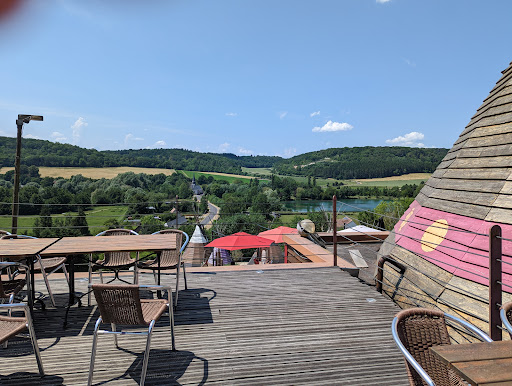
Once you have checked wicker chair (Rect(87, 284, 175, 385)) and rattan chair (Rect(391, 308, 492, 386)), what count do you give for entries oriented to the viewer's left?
0

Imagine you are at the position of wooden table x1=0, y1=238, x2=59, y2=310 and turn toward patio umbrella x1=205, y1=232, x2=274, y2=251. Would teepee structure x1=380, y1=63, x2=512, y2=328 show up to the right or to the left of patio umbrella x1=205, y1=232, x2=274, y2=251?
right

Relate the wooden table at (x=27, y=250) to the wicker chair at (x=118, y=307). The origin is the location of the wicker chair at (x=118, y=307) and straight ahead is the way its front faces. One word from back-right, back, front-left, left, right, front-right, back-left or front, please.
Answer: left

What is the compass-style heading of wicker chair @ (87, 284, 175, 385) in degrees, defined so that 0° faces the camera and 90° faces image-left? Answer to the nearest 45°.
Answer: approximately 225°

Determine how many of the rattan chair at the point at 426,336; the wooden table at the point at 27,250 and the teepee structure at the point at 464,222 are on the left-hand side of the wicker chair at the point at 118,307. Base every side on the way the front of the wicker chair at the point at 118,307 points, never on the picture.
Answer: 1

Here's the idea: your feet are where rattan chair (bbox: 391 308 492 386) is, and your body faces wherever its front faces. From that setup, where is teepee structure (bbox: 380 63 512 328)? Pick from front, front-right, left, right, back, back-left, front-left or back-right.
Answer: back-left

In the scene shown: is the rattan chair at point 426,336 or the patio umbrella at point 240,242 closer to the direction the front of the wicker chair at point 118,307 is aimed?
the patio umbrella

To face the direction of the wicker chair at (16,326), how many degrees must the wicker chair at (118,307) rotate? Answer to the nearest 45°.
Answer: approximately 135° to its left
